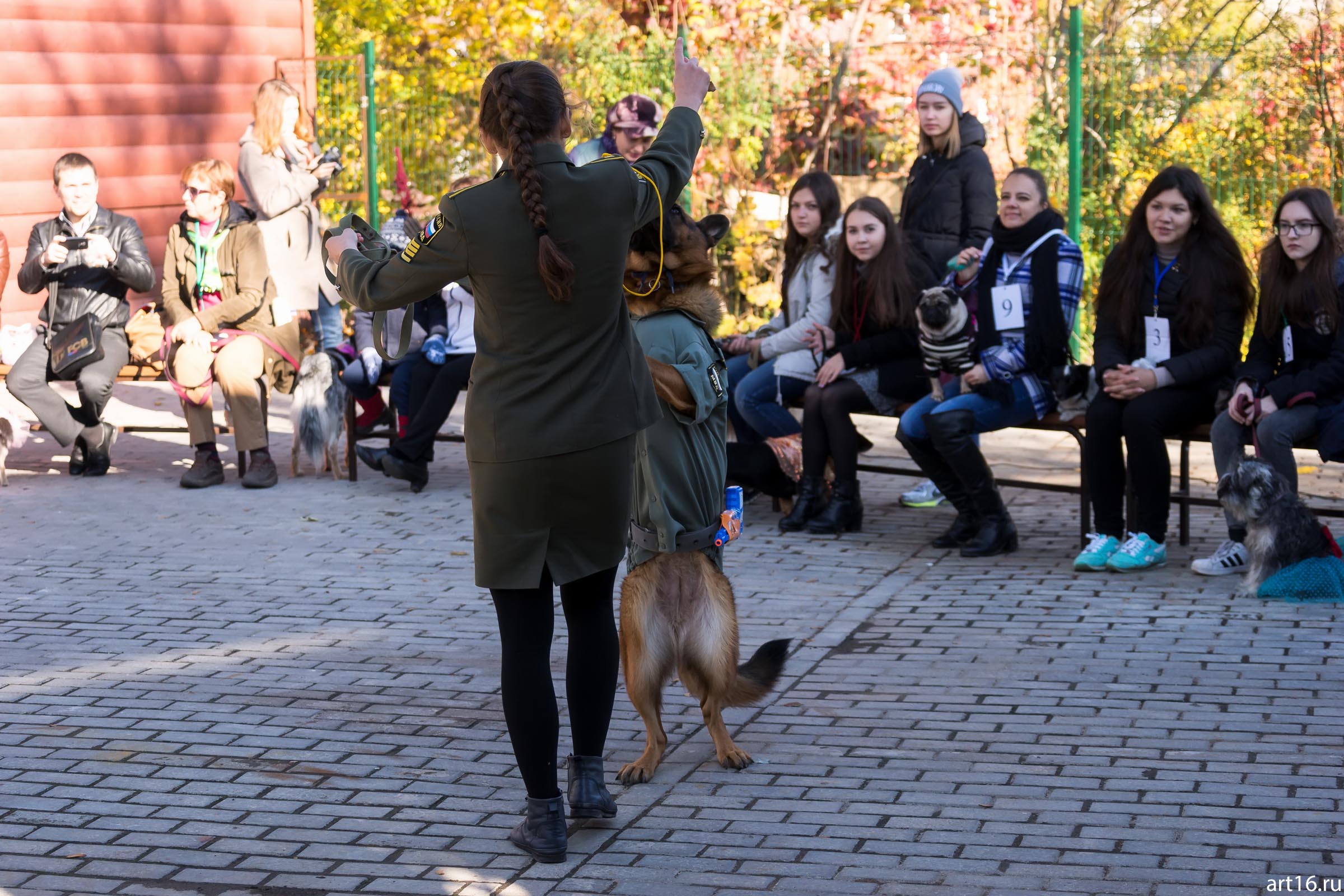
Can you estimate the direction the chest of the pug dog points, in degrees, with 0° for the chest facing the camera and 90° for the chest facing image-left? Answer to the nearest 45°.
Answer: approximately 45°

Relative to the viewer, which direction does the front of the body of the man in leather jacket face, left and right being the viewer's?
facing the viewer

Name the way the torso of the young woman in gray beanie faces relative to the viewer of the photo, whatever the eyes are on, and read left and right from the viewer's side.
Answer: facing the viewer and to the left of the viewer

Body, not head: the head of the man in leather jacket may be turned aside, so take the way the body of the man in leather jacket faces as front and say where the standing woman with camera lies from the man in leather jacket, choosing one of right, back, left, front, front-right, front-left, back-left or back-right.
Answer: back-left

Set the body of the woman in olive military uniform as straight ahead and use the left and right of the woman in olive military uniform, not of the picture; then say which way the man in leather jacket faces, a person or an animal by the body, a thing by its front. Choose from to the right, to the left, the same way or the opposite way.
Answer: the opposite way

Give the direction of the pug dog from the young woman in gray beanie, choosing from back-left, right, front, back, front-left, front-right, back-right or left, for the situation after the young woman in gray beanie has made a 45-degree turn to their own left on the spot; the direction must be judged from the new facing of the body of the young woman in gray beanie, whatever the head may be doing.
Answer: front

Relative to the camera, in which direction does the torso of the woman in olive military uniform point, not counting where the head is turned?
away from the camera

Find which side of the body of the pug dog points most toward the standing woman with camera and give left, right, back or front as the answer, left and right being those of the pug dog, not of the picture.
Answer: right

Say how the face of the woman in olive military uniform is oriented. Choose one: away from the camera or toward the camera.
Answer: away from the camera

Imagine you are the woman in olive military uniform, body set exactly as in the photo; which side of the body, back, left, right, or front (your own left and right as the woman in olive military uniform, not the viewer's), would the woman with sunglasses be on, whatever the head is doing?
front
